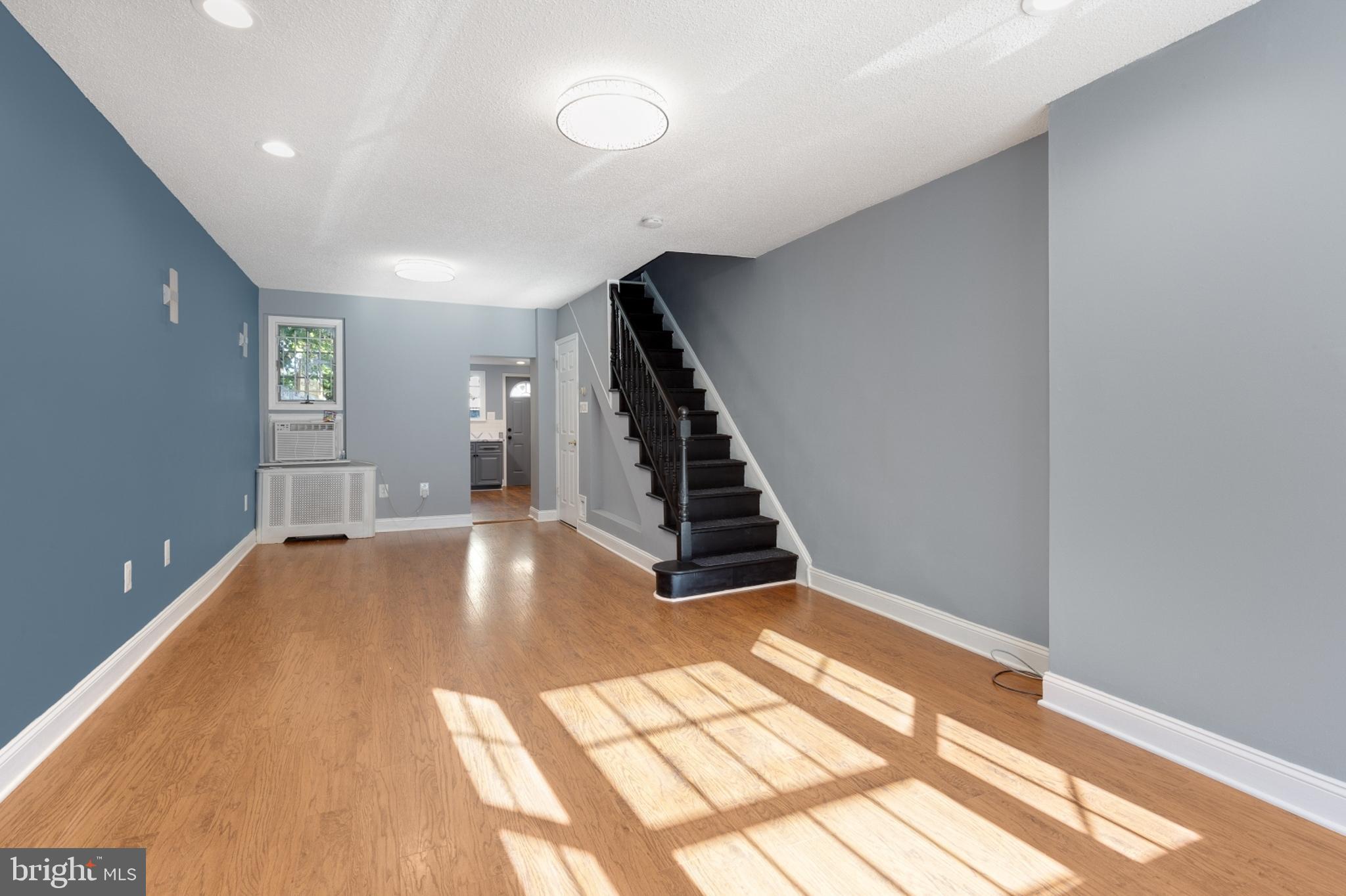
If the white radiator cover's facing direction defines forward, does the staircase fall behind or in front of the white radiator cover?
in front

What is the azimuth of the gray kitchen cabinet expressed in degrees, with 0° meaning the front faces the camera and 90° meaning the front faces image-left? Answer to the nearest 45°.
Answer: approximately 0°

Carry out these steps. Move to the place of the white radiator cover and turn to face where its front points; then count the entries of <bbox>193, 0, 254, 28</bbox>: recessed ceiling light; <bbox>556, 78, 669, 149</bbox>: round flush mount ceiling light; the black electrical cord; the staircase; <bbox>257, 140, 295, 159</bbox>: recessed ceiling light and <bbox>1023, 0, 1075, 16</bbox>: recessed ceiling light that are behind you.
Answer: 0

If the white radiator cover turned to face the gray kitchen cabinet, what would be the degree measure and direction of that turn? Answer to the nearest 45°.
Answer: approximately 135° to its left

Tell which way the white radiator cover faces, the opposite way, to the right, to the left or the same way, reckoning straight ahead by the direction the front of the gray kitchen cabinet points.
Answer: the same way

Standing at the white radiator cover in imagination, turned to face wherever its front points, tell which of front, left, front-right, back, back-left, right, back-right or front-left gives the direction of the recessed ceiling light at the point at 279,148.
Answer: front

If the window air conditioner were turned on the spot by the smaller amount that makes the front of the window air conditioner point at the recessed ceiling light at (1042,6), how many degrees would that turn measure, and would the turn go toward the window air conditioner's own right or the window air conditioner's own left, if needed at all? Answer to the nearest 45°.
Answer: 0° — it already faces it

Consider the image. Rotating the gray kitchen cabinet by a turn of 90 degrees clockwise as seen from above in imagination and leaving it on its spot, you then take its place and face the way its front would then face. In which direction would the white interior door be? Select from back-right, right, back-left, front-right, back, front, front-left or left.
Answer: left

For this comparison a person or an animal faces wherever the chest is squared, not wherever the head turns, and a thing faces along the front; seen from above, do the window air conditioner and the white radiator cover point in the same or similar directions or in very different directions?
same or similar directions

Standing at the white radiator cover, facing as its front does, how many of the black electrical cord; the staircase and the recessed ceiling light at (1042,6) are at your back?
0

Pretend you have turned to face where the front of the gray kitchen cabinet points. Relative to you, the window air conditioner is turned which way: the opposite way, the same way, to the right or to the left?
the same way

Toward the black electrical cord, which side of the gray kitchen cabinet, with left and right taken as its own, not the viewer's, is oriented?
front

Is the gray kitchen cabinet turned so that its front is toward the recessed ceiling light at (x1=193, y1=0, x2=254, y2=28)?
yes

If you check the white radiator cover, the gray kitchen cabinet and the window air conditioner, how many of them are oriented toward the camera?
3

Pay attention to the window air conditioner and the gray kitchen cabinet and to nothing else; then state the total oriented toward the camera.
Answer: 2

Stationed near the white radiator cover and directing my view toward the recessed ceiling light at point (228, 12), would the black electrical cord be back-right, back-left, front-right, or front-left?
front-left

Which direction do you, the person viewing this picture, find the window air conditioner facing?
facing the viewer
